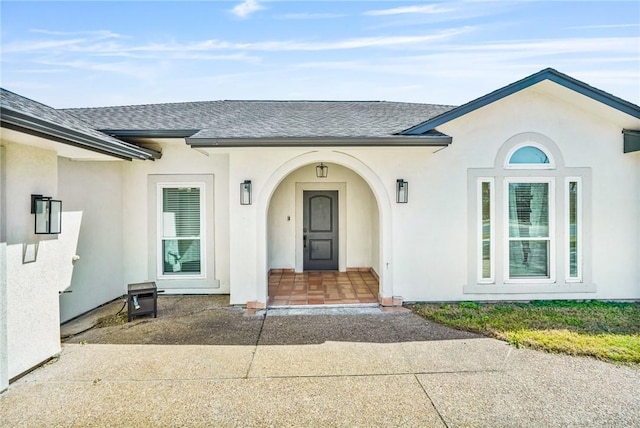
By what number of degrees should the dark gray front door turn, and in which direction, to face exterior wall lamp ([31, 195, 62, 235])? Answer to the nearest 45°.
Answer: approximately 45° to its right

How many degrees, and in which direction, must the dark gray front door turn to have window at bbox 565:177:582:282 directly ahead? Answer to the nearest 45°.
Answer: approximately 45° to its left

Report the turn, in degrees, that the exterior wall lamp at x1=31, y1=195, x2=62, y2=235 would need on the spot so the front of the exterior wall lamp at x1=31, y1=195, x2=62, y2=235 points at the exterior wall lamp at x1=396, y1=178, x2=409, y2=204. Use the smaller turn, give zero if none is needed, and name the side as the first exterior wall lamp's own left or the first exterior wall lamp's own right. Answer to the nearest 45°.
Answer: approximately 45° to the first exterior wall lamp's own left

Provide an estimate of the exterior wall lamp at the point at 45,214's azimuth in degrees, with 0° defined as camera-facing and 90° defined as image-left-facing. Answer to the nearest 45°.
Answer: approximately 315°

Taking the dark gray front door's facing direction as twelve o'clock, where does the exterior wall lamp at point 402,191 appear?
The exterior wall lamp is roughly at 11 o'clock from the dark gray front door.

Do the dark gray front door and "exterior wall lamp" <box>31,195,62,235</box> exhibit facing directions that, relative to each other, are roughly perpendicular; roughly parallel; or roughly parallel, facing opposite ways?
roughly perpendicular

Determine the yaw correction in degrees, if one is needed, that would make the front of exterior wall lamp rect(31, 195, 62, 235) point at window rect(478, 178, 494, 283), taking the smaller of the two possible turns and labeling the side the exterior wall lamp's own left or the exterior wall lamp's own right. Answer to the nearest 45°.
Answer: approximately 45° to the exterior wall lamp's own left

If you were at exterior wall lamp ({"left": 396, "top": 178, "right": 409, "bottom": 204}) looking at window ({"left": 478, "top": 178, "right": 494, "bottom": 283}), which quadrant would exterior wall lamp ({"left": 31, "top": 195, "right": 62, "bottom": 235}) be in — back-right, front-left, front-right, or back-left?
back-right

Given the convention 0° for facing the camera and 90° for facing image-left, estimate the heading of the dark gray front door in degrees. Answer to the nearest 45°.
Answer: approximately 0°

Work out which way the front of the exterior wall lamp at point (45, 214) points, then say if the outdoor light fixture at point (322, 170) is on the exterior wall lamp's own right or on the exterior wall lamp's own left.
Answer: on the exterior wall lamp's own left
